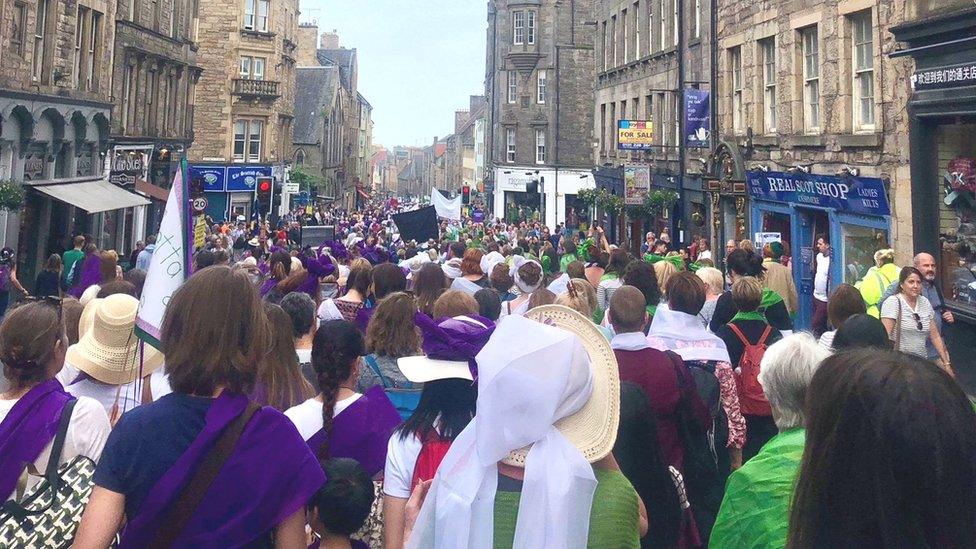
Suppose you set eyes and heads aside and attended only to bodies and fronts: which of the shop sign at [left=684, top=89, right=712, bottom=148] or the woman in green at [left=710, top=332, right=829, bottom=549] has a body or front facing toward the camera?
the shop sign

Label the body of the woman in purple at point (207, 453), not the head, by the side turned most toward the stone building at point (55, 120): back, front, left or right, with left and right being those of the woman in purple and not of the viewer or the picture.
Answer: front

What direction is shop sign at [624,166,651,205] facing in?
toward the camera

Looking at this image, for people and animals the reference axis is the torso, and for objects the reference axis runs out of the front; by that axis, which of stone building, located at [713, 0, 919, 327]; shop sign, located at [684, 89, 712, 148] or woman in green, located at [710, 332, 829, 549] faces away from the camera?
the woman in green

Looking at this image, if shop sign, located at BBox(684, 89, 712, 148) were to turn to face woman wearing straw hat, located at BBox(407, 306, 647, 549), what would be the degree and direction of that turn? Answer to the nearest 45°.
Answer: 0° — it already faces them

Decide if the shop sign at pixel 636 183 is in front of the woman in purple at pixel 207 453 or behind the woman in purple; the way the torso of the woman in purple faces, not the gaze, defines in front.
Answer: in front

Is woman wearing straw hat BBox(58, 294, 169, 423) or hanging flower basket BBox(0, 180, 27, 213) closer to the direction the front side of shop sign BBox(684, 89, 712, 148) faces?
the woman wearing straw hat

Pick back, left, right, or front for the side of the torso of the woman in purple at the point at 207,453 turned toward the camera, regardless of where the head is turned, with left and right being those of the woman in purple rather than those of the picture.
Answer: back

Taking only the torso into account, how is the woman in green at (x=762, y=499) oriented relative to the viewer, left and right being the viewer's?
facing away from the viewer

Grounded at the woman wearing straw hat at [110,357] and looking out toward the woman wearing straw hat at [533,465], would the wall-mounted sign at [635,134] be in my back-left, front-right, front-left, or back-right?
back-left

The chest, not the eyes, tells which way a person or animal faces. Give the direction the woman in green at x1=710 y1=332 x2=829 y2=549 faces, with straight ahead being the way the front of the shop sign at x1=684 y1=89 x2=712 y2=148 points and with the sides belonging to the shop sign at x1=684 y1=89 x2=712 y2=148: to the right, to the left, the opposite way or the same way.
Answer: the opposite way

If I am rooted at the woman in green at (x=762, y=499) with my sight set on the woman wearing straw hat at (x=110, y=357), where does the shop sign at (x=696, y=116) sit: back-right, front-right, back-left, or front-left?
front-right

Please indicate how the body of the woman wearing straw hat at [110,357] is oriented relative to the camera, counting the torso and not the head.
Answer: away from the camera

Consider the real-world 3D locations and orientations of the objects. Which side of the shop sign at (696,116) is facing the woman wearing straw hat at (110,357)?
front

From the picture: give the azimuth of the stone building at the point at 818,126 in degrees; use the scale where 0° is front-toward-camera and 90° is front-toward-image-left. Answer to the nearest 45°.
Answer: approximately 45°

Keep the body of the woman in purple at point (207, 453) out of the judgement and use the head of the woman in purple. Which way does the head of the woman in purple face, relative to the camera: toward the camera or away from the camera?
away from the camera

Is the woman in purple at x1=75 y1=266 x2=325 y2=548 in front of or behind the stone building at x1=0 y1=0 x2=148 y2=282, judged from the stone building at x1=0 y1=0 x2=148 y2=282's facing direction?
in front
